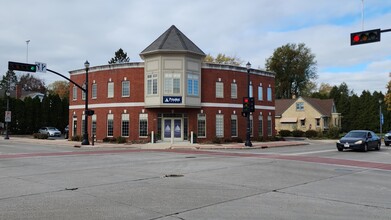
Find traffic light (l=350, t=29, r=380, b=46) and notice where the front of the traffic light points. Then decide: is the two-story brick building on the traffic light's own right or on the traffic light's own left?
on the traffic light's own right

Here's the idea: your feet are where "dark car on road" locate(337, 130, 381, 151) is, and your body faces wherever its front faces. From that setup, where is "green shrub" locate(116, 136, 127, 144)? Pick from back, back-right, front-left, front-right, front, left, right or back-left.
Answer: front-right

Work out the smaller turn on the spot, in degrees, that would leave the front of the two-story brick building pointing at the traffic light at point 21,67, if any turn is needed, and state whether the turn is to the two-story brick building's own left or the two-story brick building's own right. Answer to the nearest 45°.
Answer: approximately 45° to the two-story brick building's own right

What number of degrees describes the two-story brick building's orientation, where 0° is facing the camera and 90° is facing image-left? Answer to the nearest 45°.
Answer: approximately 0°

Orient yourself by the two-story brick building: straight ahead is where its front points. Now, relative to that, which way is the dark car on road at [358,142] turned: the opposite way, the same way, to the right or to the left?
to the right

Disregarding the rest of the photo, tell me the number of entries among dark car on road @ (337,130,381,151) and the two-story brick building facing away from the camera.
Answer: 0

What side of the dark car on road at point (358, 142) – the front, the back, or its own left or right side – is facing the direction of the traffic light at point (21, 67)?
front

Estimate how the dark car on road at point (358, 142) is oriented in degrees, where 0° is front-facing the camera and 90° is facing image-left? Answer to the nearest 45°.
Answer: approximately 45°

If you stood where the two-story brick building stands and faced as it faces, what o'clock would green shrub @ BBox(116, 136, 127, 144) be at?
The green shrub is roughly at 3 o'clock from the two-story brick building.

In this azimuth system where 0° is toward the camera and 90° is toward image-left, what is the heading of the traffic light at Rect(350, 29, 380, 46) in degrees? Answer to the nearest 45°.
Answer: approximately 45°

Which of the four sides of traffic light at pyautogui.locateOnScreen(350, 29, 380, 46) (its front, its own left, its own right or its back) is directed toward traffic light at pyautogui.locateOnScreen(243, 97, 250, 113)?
right
